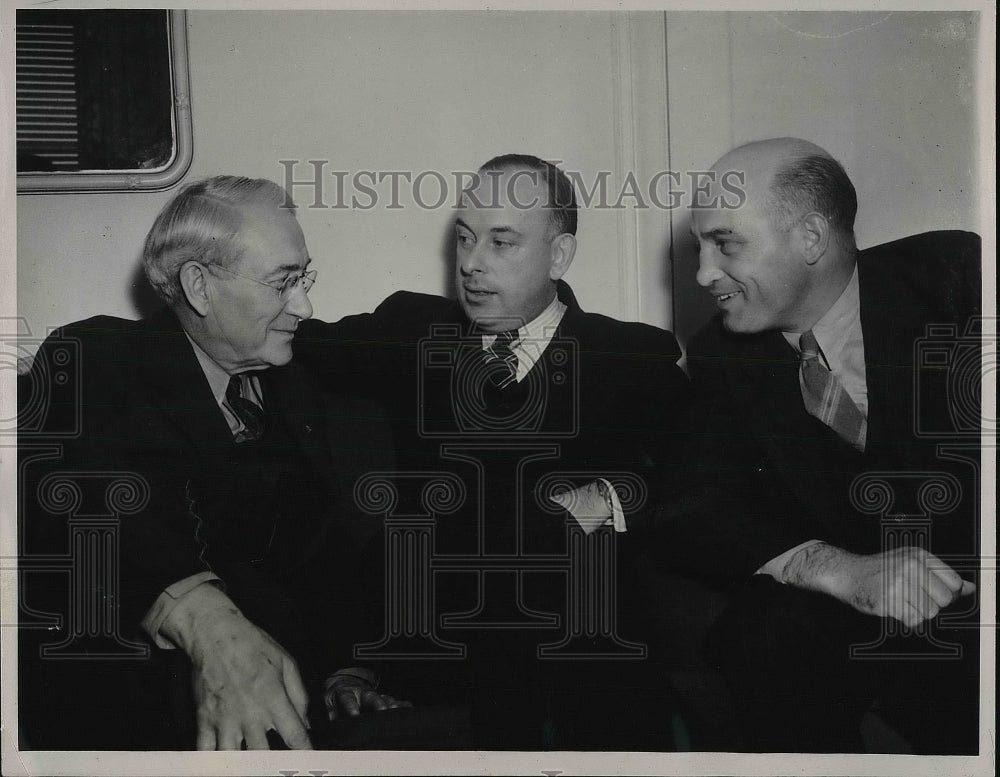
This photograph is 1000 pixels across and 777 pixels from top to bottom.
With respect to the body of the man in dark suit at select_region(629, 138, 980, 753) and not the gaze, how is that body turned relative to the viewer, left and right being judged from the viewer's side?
facing the viewer and to the left of the viewer

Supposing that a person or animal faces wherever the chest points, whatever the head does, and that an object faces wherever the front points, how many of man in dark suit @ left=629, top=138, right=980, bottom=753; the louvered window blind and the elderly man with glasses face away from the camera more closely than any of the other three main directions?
0

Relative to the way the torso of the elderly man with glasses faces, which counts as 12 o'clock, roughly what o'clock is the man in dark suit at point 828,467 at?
The man in dark suit is roughly at 11 o'clock from the elderly man with glasses.

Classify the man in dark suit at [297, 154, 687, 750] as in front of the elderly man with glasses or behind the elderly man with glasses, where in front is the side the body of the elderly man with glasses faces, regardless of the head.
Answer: in front

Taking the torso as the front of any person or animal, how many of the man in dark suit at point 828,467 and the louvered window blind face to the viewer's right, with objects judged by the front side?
0

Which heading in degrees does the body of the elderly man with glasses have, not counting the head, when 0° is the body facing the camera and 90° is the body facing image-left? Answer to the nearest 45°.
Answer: approximately 315°

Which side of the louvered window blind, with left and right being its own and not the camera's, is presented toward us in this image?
front

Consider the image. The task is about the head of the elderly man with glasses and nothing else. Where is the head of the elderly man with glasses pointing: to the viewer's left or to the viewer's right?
to the viewer's right

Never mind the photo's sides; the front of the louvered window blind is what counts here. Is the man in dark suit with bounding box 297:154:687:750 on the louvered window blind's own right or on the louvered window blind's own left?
on the louvered window blind's own left

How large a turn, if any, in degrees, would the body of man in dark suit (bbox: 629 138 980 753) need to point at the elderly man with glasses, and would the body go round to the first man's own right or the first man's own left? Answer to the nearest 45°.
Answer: approximately 45° to the first man's own right

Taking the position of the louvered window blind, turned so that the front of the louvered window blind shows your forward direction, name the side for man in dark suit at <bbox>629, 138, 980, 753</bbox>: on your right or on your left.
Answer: on your left
